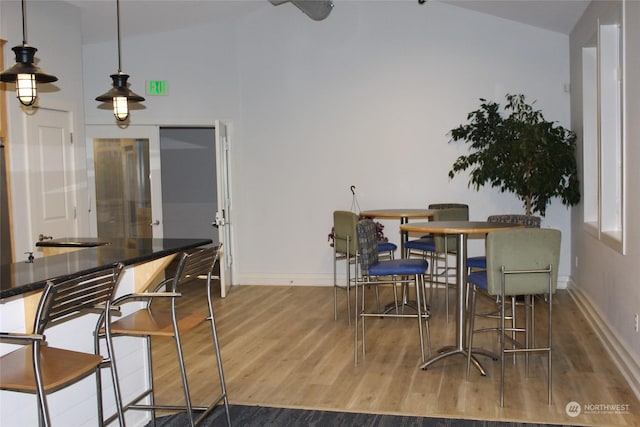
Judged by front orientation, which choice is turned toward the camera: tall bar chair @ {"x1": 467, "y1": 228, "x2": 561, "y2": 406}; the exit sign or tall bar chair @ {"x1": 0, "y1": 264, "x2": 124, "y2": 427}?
the exit sign

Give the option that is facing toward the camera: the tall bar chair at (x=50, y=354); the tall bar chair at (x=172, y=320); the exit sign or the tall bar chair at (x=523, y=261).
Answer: the exit sign

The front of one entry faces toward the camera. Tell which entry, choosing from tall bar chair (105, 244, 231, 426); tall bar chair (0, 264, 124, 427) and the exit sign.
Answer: the exit sign

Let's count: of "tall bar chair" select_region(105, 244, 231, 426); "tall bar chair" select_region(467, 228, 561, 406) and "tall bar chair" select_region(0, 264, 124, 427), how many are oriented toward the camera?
0

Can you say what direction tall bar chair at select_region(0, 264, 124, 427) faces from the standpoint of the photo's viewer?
facing away from the viewer and to the left of the viewer

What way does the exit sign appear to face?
toward the camera

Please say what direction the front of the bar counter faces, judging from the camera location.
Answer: facing the viewer and to the right of the viewer

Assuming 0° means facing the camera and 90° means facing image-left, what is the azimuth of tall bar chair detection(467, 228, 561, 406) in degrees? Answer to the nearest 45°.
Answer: approximately 135°

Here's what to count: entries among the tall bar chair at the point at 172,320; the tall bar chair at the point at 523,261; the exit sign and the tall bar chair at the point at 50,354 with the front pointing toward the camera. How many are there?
1

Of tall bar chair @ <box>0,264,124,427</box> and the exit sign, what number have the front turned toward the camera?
1

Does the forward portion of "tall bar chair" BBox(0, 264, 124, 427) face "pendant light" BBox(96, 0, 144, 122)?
no

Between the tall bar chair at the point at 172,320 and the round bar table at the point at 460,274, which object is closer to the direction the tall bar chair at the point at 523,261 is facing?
the round bar table

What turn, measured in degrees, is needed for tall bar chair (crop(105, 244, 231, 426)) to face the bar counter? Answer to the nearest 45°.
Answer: approximately 45° to its left

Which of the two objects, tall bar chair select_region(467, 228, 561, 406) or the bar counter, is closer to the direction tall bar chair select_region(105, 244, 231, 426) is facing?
the bar counter

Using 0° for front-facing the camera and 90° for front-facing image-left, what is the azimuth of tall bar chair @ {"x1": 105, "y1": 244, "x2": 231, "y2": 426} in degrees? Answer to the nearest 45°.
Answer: approximately 135°

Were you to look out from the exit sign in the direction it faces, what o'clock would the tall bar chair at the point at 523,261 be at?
The tall bar chair is roughly at 11 o'clock from the exit sign.

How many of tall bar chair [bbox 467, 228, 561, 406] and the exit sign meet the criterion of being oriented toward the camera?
1

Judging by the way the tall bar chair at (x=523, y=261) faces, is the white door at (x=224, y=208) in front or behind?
in front

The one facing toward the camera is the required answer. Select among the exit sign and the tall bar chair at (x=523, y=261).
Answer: the exit sign

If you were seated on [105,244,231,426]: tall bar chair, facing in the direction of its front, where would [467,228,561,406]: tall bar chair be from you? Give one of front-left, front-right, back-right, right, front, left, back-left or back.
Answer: back-right
